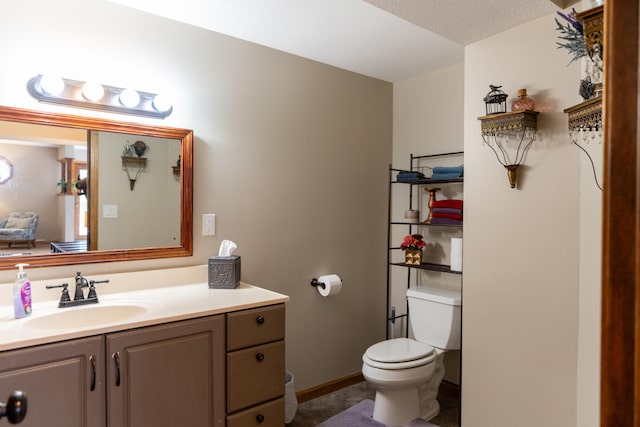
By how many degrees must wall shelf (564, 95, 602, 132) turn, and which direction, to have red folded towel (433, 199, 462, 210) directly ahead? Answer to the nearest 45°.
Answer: approximately 90° to its right

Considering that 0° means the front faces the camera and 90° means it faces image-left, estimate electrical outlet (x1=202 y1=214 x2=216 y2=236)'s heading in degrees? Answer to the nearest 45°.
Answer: approximately 0°

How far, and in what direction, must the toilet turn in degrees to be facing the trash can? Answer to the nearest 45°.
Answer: approximately 45° to its right

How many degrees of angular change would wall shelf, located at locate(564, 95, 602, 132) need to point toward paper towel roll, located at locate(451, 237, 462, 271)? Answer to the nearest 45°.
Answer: approximately 90° to its right

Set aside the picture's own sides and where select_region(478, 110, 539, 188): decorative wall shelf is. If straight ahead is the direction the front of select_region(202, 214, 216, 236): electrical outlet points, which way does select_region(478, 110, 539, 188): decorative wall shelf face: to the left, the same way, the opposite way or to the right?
to the right

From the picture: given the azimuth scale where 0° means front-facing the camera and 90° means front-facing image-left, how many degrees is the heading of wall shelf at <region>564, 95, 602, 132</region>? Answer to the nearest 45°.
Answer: approximately 45°

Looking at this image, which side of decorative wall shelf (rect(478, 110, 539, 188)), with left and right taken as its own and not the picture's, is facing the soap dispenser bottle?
front
